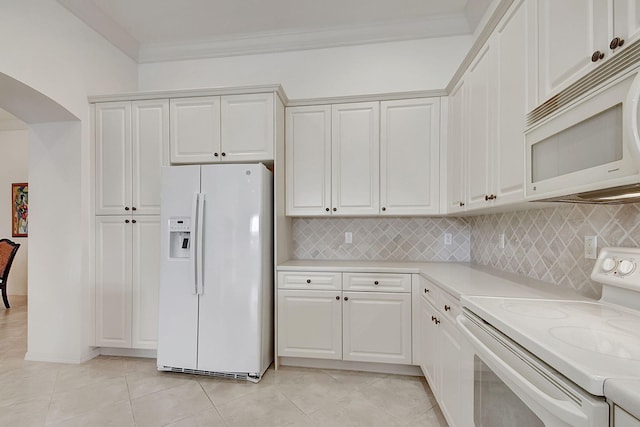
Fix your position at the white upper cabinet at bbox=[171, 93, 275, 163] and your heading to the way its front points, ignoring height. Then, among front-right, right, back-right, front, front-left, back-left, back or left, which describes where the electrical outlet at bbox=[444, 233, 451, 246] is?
left

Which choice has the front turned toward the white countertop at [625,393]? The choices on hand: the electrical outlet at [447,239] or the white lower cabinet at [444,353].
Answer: the electrical outlet

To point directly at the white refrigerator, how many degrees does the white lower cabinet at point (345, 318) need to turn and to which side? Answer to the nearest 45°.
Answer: approximately 90° to its right

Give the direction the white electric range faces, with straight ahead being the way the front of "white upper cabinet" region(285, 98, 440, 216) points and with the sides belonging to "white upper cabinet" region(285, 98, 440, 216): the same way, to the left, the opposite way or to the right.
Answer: to the right

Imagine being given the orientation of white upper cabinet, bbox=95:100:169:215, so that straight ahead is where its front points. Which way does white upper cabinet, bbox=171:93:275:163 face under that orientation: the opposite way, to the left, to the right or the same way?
the same way

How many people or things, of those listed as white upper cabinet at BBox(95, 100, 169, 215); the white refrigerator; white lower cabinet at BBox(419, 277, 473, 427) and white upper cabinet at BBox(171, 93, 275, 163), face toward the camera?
3

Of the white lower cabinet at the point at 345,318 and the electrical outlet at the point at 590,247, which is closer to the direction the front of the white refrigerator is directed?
the electrical outlet

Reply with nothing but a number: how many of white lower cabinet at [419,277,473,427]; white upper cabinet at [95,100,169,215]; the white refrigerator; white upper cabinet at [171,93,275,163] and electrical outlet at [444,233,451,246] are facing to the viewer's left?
1

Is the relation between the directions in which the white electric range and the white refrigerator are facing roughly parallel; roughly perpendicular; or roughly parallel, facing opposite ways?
roughly perpendicular

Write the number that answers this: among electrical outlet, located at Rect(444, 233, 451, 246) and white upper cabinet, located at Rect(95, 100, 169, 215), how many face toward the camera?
2

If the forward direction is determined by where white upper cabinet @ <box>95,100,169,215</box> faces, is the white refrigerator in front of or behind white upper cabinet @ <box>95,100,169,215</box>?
in front

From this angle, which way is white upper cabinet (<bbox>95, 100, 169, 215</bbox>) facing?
toward the camera

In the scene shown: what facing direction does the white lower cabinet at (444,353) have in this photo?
to the viewer's left

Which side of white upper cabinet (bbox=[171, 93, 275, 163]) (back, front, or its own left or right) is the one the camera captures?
front

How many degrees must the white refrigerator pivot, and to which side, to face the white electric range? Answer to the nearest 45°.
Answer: approximately 45° to its left

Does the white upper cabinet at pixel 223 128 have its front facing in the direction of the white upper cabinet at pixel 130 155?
no

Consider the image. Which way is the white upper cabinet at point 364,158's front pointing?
toward the camera

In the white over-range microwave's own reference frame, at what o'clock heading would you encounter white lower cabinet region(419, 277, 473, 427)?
The white lower cabinet is roughly at 3 o'clock from the white over-range microwave.

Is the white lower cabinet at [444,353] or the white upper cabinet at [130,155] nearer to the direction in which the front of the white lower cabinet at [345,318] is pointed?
the white lower cabinet
